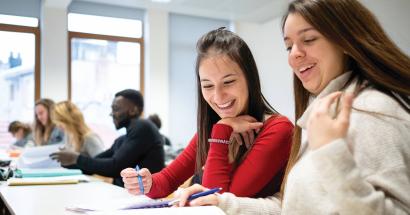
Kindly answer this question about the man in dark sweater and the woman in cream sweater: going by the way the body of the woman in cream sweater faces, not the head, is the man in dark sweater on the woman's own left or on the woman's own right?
on the woman's own right

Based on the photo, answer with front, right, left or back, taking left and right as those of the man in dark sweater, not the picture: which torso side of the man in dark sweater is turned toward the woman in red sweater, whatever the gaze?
left

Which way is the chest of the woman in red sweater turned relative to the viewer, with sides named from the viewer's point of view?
facing the viewer and to the left of the viewer

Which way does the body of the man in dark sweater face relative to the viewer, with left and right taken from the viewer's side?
facing to the left of the viewer

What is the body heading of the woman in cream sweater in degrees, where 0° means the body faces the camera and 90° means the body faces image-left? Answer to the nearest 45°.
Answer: approximately 45°

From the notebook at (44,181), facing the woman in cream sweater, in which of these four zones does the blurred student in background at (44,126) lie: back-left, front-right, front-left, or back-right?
back-left

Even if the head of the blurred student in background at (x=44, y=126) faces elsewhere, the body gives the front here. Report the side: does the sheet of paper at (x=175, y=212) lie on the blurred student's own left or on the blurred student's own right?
on the blurred student's own left

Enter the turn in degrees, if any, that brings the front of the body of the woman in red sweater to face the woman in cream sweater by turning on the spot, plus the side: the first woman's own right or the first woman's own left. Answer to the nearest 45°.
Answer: approximately 45° to the first woman's own left

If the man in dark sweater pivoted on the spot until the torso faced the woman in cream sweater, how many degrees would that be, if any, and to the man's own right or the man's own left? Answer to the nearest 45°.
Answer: approximately 90° to the man's own left

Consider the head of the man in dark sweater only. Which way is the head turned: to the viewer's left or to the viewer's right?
to the viewer's left

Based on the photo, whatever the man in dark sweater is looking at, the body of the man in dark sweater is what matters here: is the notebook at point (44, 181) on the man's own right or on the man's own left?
on the man's own left
